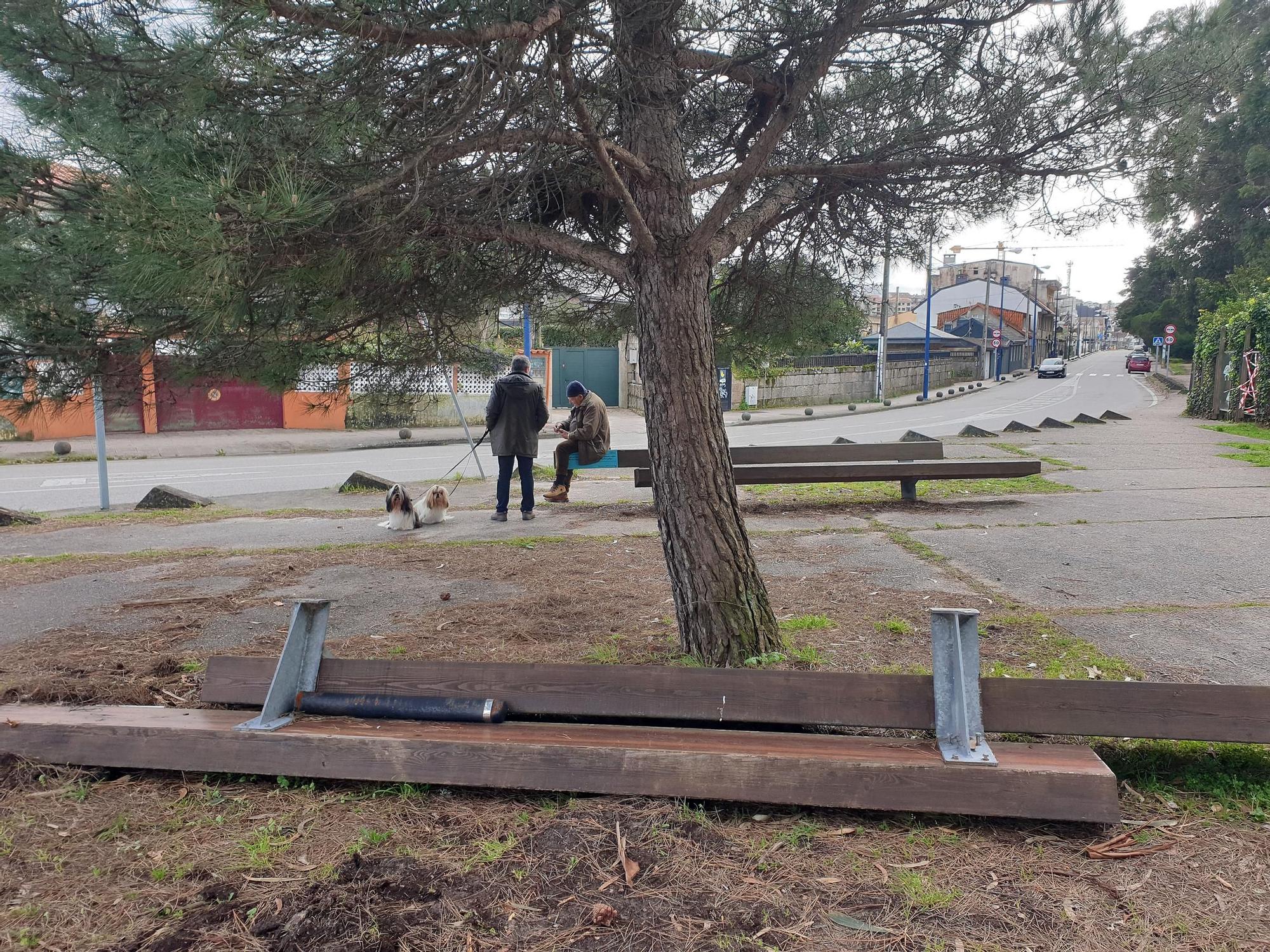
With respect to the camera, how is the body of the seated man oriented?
to the viewer's left

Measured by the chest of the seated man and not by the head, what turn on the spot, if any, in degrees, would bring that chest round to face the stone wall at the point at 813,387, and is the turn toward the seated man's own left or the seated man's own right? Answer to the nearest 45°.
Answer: approximately 90° to the seated man's own right

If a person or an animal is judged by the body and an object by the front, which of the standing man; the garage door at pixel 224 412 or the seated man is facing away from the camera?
the standing man

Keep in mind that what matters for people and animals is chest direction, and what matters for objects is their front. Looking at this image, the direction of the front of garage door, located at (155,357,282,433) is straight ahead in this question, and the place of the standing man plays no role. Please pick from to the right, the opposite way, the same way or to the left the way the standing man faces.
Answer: the opposite way

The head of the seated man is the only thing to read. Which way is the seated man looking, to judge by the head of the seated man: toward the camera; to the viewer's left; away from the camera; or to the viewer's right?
to the viewer's left

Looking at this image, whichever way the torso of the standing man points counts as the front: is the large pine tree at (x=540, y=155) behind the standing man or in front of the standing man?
behind

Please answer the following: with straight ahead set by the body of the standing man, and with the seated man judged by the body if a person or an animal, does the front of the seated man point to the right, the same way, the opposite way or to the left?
to the left

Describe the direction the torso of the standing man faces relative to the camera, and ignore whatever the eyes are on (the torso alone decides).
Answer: away from the camera

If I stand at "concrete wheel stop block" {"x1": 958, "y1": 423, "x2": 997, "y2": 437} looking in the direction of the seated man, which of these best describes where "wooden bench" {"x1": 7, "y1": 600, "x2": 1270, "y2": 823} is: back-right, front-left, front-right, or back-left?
front-left

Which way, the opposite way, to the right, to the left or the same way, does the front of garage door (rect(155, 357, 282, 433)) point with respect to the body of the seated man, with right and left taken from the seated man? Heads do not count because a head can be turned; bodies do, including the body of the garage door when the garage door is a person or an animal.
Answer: to the left

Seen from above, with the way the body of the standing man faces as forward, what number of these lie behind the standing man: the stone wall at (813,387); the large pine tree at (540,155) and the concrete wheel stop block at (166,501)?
1

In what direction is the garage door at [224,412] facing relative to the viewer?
toward the camera

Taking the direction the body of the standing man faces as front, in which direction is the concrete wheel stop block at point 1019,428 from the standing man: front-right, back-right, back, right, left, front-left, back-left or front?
front-right

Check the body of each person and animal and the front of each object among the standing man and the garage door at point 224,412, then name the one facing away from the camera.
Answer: the standing man

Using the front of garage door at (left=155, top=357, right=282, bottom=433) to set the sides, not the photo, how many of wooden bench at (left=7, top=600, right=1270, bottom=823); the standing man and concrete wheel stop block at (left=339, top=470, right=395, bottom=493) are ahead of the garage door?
3

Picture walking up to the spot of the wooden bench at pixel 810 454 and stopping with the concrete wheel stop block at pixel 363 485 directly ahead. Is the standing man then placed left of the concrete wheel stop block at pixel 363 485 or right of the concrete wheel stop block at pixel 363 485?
left
